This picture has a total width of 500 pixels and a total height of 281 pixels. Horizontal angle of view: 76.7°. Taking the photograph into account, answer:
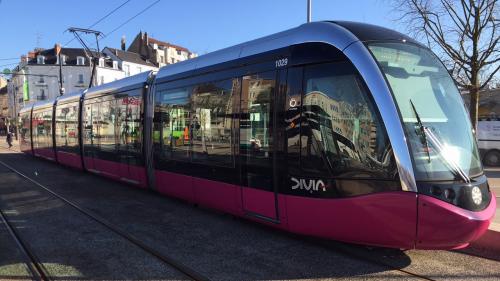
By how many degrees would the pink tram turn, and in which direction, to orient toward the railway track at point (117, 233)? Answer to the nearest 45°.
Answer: approximately 135° to its right

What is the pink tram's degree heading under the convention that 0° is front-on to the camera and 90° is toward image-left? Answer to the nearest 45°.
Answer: approximately 315°
